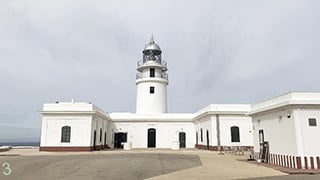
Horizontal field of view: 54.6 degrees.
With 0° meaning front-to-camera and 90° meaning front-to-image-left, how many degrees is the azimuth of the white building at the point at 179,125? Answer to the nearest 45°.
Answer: approximately 0°
